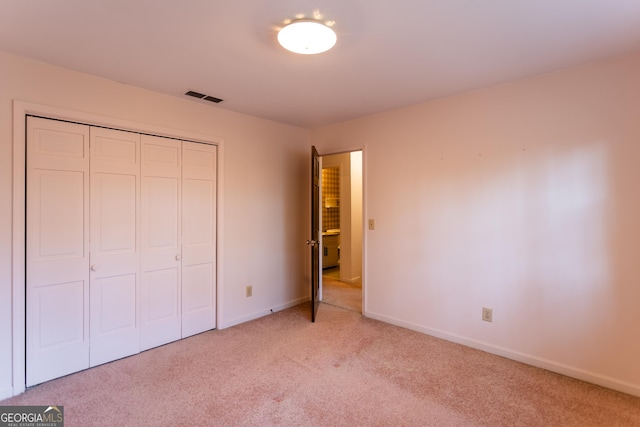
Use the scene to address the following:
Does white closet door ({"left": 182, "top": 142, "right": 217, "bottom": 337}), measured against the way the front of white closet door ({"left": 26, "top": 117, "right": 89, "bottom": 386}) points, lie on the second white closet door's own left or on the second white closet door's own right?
on the second white closet door's own left

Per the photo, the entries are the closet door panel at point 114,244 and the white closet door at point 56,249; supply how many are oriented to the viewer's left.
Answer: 0

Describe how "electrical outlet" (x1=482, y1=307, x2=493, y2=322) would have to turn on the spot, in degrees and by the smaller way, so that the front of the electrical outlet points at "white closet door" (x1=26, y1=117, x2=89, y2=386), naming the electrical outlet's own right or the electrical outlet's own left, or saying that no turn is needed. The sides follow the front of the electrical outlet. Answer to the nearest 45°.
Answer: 0° — it already faces it

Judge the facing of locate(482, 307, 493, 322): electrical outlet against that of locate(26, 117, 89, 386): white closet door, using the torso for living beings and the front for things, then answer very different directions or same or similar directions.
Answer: very different directions

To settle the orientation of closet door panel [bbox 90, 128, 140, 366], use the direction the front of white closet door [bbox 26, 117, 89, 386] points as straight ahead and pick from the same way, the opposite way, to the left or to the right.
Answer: the same way

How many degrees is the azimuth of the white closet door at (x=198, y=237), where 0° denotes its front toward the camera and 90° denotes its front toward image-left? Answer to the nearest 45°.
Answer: approximately 315°

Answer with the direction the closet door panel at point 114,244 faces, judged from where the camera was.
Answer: facing the viewer and to the right of the viewer

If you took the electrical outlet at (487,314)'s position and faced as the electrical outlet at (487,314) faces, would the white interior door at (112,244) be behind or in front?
in front

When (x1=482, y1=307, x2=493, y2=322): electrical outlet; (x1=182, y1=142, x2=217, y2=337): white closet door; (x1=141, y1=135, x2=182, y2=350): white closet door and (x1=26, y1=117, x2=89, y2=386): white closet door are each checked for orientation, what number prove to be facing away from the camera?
0

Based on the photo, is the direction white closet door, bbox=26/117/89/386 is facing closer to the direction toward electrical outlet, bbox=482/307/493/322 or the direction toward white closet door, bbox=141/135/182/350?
the electrical outlet

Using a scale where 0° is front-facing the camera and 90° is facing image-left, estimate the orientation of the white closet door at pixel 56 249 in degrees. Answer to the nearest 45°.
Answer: approximately 315°

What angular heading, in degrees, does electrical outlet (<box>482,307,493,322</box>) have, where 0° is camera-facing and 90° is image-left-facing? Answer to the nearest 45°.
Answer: approximately 45°

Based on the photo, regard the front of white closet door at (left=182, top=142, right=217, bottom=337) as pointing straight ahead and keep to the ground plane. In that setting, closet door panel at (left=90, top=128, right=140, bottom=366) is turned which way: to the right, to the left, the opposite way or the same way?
the same way
